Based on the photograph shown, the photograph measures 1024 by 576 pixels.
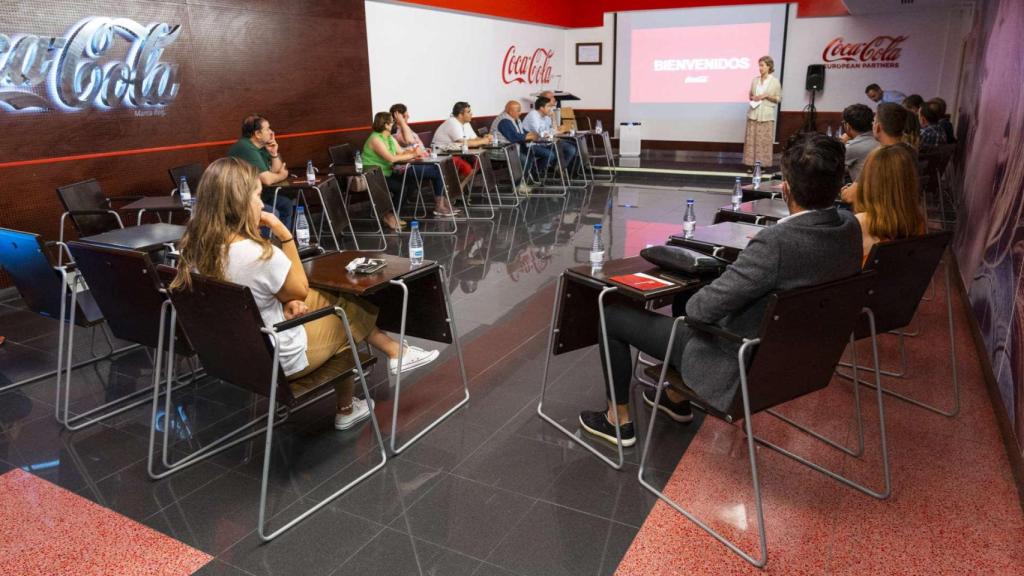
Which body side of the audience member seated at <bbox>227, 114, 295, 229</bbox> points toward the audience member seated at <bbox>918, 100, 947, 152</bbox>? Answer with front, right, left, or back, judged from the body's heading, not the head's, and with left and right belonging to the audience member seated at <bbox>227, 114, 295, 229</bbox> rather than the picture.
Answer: front

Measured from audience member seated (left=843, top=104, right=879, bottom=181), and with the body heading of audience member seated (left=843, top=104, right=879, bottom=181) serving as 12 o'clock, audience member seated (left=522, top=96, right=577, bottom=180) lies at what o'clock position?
audience member seated (left=522, top=96, right=577, bottom=180) is roughly at 12 o'clock from audience member seated (left=843, top=104, right=879, bottom=181).

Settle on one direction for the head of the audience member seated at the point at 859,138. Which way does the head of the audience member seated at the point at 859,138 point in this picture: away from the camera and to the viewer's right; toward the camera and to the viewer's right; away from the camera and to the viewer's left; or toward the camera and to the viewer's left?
away from the camera and to the viewer's left

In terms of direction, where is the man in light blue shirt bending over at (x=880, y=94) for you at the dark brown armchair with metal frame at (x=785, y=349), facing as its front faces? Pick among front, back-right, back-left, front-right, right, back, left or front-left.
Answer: front-right

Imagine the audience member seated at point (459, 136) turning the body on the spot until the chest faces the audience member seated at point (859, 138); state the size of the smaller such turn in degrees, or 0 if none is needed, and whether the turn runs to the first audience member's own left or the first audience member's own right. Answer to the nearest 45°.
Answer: approximately 45° to the first audience member's own right

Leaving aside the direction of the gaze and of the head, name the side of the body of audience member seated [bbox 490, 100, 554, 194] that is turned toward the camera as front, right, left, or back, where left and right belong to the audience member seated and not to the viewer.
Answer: right

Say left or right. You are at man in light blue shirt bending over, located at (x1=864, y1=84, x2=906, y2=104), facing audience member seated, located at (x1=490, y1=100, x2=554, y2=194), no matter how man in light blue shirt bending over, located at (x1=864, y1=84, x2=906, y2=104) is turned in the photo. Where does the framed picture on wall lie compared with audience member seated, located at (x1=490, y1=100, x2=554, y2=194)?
right

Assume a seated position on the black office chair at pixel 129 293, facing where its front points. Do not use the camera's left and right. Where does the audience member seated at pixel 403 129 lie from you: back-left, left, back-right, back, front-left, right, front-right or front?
front

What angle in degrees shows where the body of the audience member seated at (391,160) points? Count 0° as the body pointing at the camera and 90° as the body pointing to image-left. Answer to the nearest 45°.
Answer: approximately 270°

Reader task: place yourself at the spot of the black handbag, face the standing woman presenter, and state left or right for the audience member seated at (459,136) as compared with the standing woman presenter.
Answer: left

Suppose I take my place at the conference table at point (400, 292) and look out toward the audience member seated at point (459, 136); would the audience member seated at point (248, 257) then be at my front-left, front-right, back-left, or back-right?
back-left

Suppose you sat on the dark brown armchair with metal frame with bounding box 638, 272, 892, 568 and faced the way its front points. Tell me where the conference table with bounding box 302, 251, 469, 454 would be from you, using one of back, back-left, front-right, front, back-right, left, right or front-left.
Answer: front-left

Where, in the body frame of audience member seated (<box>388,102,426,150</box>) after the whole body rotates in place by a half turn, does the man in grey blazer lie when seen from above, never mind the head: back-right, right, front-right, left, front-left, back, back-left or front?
left

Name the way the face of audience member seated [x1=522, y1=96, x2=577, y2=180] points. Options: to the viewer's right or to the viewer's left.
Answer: to the viewer's right

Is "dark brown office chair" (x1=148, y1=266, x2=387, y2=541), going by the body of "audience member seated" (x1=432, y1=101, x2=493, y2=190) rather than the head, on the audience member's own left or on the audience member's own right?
on the audience member's own right
